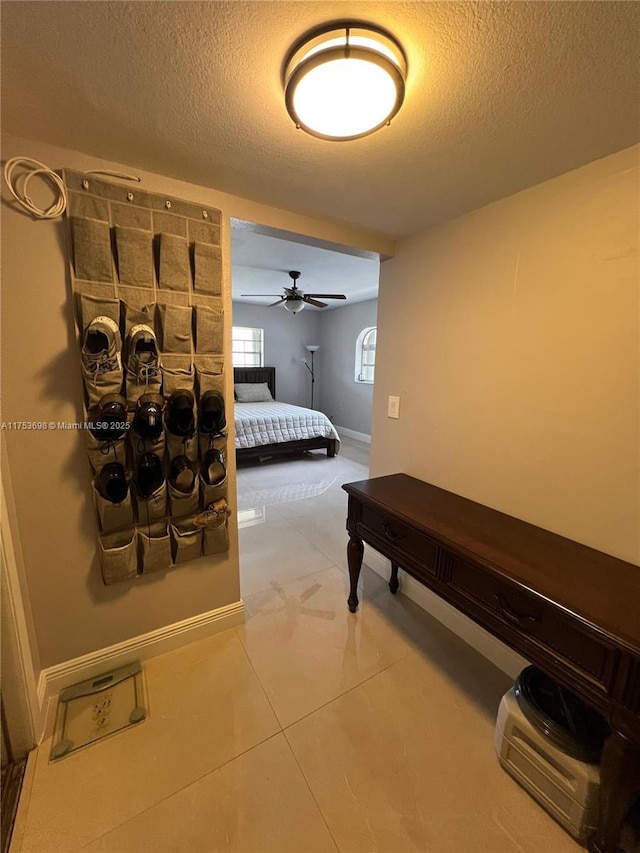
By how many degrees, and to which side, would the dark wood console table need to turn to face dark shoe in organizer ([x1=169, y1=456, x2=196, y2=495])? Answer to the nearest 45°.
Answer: approximately 45° to its right

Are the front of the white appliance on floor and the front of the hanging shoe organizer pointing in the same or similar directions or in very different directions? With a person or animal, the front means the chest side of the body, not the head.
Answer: very different directions

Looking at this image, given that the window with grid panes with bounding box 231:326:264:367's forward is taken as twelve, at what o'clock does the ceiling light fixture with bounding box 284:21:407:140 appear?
The ceiling light fixture is roughly at 12 o'clock from the window with grid panes.

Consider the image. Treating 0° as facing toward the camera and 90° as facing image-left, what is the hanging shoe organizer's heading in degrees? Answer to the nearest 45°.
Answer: approximately 315°

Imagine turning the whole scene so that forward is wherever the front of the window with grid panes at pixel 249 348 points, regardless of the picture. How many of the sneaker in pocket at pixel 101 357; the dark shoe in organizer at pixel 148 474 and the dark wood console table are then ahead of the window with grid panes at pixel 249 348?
3

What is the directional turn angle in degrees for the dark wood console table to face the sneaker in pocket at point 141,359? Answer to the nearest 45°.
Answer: approximately 45° to its right

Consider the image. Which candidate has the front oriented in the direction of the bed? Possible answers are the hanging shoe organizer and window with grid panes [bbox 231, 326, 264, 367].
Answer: the window with grid panes

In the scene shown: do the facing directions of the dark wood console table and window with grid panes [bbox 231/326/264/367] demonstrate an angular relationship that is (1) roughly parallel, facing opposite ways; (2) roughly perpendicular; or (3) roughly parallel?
roughly perpendicular

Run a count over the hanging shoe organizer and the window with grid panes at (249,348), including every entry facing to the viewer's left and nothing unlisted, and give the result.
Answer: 0

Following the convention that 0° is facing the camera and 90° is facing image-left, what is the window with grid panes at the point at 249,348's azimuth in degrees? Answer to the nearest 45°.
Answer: approximately 0°

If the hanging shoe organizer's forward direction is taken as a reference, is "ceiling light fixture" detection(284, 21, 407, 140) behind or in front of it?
in front
